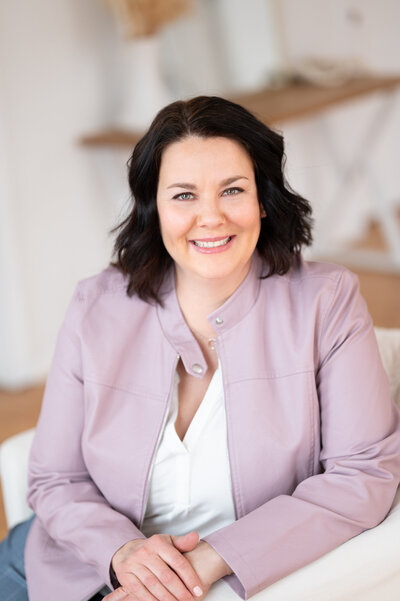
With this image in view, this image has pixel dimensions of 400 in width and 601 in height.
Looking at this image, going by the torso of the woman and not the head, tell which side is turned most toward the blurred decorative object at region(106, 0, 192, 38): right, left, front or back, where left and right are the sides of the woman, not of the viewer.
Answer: back

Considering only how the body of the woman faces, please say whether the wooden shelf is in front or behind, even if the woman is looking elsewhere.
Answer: behind

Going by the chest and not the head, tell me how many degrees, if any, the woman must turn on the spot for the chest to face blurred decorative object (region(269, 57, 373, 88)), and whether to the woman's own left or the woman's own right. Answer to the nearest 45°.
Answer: approximately 180°

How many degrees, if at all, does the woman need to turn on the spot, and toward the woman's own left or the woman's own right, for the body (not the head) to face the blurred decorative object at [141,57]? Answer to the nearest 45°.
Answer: approximately 180°

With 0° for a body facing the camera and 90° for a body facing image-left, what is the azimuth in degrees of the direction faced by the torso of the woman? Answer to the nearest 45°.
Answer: approximately 0°
